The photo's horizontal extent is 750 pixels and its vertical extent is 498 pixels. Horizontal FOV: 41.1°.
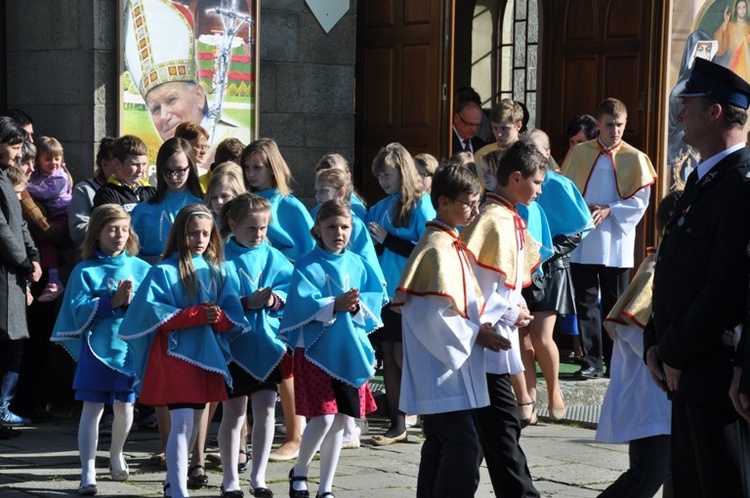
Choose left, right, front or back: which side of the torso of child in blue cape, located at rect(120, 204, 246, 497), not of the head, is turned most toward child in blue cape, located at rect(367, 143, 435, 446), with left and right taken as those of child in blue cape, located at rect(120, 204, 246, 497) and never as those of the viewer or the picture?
left

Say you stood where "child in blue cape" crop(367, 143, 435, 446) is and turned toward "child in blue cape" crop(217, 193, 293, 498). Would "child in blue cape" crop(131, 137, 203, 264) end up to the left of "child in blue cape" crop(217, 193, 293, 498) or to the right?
right

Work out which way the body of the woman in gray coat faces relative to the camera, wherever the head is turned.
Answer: to the viewer's right

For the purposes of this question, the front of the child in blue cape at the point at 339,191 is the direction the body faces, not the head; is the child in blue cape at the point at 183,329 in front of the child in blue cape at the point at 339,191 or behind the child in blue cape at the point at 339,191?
in front

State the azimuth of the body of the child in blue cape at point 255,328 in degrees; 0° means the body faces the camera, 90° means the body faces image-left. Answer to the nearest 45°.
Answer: approximately 315°

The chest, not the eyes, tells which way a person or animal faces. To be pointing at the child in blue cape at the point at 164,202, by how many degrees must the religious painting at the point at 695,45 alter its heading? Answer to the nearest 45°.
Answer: approximately 45° to its right

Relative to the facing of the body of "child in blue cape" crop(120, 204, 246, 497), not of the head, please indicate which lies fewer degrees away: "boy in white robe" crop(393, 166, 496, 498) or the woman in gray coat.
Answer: the boy in white robe

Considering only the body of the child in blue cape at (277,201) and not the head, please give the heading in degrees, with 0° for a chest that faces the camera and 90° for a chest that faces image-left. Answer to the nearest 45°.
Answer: approximately 45°

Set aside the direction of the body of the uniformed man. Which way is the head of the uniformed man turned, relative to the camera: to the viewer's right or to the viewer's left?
to the viewer's left

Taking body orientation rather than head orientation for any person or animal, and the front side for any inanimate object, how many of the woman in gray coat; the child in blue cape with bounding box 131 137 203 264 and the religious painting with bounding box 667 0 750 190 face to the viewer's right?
1

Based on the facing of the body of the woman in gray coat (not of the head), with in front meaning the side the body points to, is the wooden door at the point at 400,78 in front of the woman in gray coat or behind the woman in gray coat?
in front
